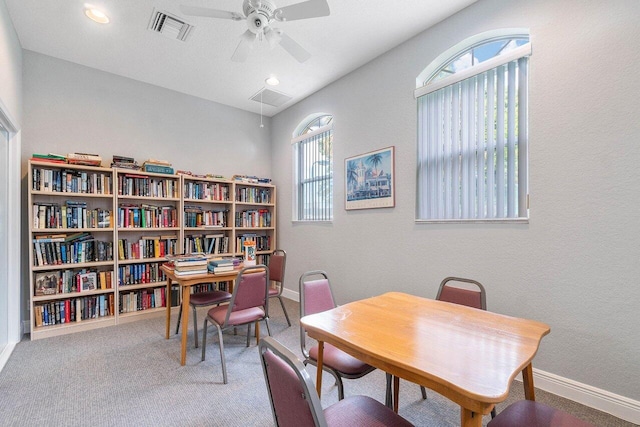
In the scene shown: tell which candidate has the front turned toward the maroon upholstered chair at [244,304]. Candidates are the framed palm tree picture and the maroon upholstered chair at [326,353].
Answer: the framed palm tree picture

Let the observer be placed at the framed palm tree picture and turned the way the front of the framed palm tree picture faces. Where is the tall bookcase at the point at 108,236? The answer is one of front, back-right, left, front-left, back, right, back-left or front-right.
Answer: front-right

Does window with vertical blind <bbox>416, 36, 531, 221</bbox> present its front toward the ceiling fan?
yes

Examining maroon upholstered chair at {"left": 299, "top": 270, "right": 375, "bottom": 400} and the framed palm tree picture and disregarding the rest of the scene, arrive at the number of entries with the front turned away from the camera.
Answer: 0

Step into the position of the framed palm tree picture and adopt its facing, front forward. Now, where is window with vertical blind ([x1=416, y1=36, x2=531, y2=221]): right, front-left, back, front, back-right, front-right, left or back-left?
left

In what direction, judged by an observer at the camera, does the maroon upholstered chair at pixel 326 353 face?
facing the viewer and to the right of the viewer

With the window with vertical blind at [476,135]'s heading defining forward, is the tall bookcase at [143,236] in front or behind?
in front

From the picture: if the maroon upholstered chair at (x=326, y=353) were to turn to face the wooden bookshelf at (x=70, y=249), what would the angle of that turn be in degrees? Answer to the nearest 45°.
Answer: approximately 180°

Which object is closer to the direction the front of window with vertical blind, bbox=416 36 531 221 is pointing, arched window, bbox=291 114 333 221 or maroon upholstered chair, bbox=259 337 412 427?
the maroon upholstered chair
